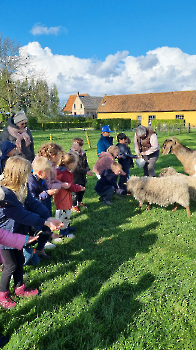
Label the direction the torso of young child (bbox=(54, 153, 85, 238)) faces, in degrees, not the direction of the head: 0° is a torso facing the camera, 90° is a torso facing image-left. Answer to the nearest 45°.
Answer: approximately 270°

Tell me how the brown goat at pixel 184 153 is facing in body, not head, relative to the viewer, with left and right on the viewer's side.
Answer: facing to the left of the viewer

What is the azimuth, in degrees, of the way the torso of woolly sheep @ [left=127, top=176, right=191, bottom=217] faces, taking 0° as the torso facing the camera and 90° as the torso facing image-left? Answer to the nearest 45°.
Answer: approximately 90°

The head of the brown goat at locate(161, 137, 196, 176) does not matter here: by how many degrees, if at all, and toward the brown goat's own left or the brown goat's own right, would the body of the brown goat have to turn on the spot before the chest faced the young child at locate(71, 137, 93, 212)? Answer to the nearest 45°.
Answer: approximately 45° to the brown goat's own left

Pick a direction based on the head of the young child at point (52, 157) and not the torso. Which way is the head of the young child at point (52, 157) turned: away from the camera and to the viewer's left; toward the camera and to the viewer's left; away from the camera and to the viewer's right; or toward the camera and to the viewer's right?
away from the camera and to the viewer's right

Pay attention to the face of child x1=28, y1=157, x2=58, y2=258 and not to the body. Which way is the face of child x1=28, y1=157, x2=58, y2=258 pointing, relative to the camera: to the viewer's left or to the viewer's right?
to the viewer's right

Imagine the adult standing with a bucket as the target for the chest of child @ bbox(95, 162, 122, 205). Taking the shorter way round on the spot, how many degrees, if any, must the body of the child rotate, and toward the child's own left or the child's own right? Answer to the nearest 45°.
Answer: approximately 45° to the child's own left

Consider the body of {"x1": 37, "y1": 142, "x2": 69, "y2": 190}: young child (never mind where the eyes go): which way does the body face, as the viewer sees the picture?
to the viewer's right

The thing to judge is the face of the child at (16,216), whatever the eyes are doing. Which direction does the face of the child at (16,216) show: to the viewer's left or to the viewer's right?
to the viewer's right
